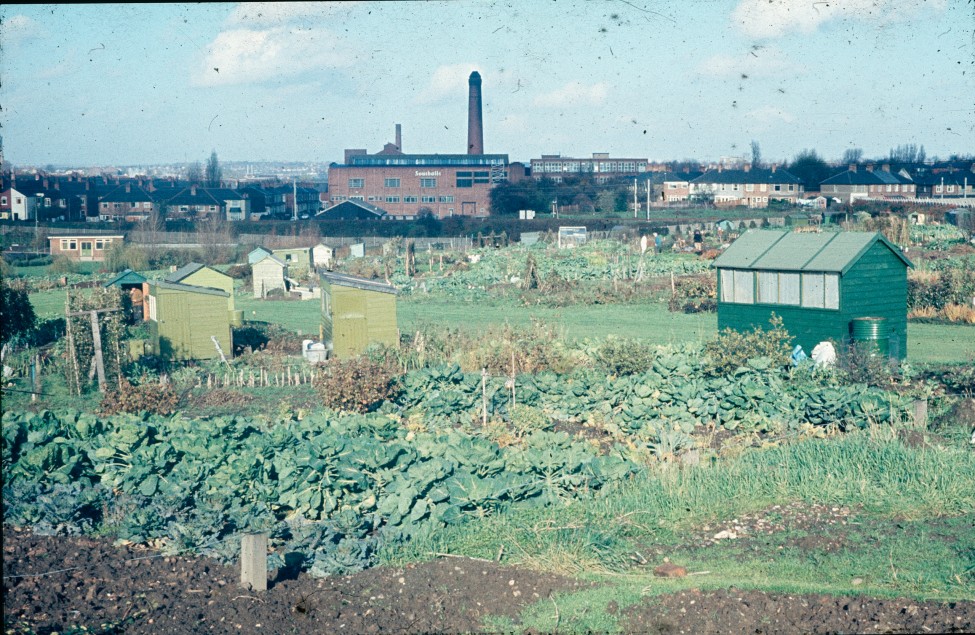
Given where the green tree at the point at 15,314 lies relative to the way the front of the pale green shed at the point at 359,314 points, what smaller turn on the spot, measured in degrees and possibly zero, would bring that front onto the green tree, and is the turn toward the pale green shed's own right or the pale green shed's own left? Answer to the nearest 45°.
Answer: approximately 45° to the pale green shed's own right

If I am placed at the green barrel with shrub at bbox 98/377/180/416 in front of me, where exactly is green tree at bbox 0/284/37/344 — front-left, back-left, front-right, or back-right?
front-right

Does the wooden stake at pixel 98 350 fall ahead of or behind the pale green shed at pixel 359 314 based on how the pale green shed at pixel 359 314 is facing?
ahead

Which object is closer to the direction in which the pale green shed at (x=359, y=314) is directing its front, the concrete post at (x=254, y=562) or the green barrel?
the concrete post

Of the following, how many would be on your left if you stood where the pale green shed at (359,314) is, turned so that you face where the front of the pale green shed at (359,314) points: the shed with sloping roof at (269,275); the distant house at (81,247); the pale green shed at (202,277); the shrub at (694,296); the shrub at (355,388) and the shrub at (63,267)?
1

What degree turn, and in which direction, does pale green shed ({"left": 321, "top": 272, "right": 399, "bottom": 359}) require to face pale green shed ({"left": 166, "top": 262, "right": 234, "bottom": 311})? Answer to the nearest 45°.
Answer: approximately 135° to its right

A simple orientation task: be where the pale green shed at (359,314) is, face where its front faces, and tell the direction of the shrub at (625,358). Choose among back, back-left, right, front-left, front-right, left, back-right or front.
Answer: front-left

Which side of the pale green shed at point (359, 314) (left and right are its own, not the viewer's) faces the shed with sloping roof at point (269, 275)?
right

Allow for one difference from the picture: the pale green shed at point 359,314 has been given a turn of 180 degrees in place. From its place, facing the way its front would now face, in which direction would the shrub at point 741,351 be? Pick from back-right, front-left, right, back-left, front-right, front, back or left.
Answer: front-right
